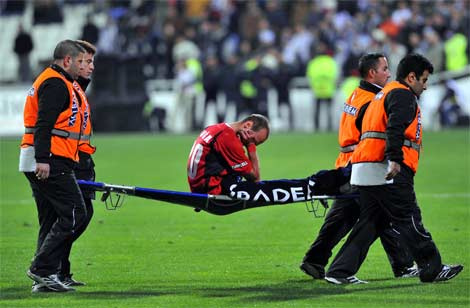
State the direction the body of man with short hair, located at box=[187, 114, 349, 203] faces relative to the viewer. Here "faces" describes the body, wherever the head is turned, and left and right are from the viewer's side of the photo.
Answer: facing to the right of the viewer

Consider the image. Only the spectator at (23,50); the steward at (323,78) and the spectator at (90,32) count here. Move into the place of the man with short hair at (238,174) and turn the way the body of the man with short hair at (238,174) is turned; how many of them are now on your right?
0
